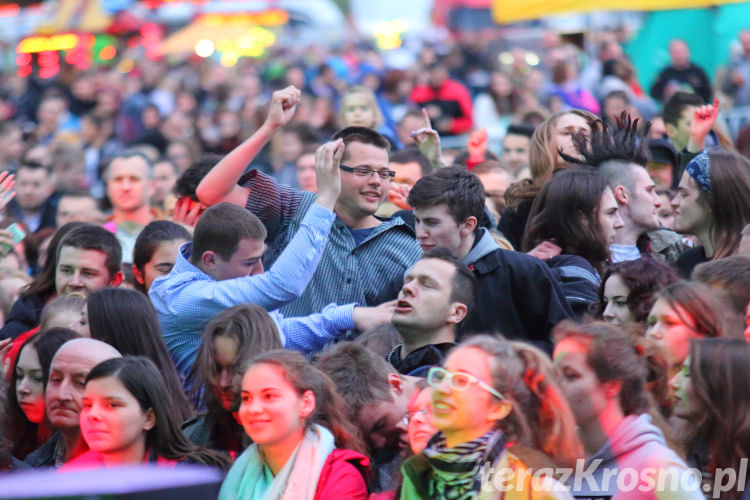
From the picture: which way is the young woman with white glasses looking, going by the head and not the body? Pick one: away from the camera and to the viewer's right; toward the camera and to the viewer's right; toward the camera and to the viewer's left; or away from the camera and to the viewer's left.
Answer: toward the camera and to the viewer's left

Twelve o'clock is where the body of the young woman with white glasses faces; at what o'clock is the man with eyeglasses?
The man with eyeglasses is roughly at 4 o'clock from the young woman with white glasses.

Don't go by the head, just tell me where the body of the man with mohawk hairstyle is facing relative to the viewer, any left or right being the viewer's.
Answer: facing to the right of the viewer

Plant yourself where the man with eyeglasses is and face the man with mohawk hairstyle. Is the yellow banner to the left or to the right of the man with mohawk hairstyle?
left

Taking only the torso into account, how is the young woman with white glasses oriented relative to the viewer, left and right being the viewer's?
facing the viewer and to the left of the viewer

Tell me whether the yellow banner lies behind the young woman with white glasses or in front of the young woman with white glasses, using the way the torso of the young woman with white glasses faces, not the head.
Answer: behind
